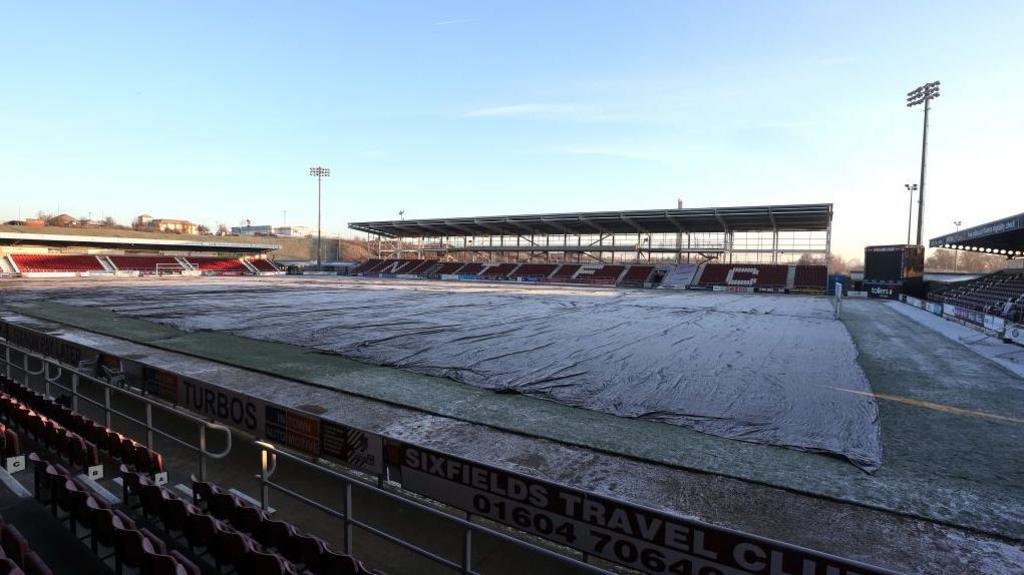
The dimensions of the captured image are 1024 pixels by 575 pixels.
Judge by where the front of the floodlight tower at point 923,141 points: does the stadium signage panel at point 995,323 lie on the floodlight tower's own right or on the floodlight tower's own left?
on the floodlight tower's own left

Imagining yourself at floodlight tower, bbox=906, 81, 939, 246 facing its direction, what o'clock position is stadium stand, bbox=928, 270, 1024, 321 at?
The stadium stand is roughly at 10 o'clock from the floodlight tower.

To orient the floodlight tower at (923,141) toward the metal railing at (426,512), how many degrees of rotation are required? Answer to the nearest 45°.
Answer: approximately 45° to its left

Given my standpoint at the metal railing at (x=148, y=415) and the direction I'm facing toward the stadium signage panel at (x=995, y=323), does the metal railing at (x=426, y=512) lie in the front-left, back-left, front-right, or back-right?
front-right

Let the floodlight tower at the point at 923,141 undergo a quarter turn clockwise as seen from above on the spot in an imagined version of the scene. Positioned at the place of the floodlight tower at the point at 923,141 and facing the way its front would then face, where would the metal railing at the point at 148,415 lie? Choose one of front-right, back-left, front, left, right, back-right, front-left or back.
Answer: back-left

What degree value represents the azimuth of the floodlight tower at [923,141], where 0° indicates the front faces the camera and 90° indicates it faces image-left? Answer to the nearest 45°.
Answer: approximately 45°
